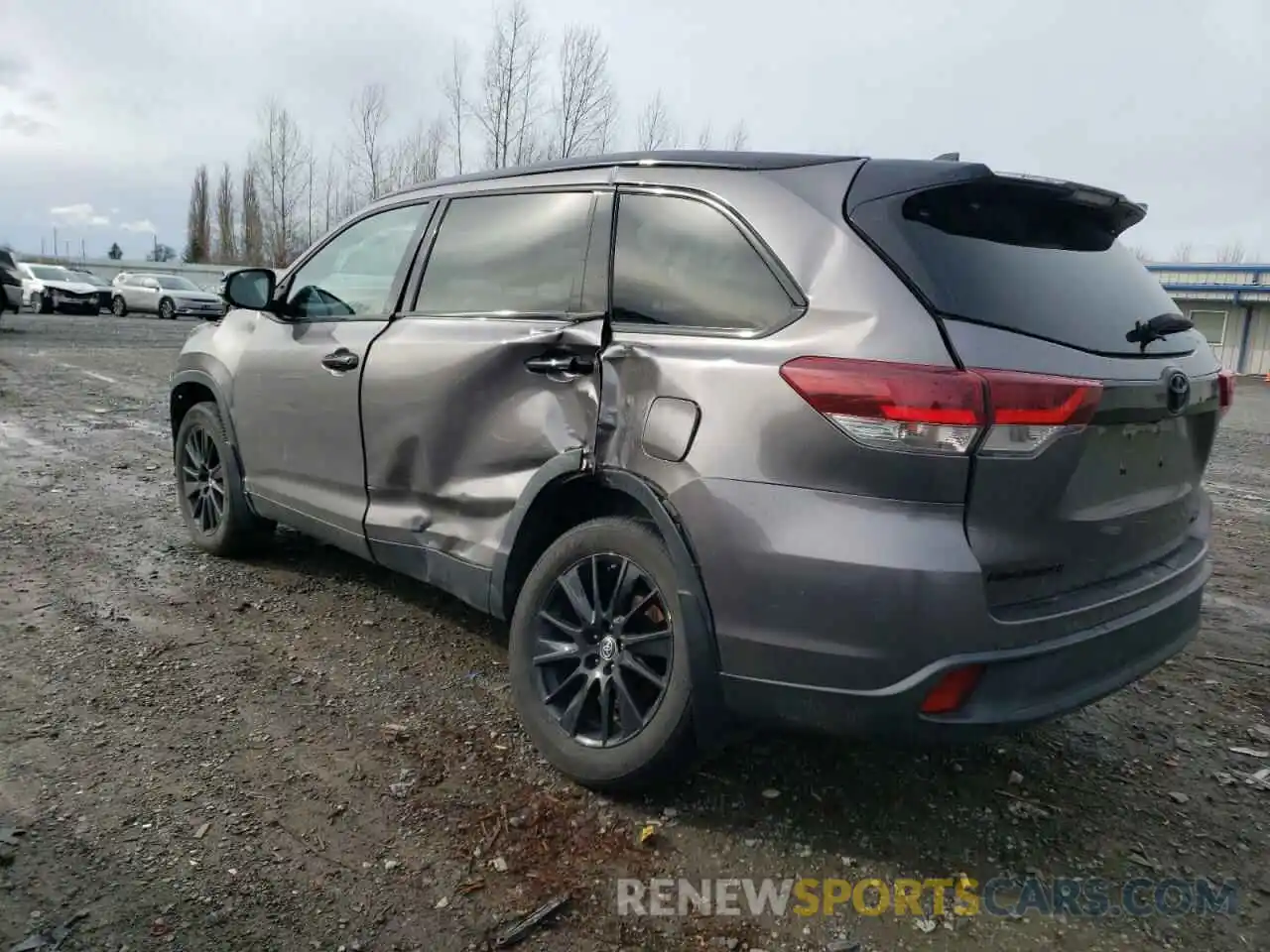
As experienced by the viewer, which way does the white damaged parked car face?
facing the viewer and to the right of the viewer

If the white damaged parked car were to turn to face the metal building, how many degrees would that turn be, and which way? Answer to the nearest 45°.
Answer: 0° — it already faces it

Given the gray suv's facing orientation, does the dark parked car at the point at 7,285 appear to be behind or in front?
in front

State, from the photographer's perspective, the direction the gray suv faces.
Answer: facing away from the viewer and to the left of the viewer

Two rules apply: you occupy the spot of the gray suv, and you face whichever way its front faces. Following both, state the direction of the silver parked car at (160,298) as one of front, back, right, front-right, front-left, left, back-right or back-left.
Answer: front

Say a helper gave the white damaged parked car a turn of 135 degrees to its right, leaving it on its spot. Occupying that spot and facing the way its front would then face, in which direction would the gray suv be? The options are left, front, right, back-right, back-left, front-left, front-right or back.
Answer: left

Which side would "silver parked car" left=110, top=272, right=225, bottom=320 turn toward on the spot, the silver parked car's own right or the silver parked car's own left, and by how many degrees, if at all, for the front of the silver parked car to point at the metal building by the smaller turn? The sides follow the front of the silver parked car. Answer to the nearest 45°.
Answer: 0° — it already faces it

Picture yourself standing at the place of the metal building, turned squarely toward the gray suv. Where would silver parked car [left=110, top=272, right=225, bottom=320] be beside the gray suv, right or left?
right
